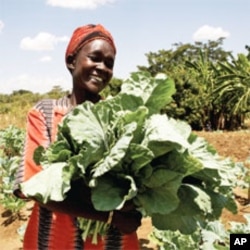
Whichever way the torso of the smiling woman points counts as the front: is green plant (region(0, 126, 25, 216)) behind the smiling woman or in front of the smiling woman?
behind

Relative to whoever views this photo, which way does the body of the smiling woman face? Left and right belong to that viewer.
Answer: facing the viewer and to the right of the viewer

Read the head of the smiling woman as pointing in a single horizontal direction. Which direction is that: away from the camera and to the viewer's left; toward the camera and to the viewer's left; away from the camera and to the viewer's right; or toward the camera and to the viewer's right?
toward the camera and to the viewer's right
